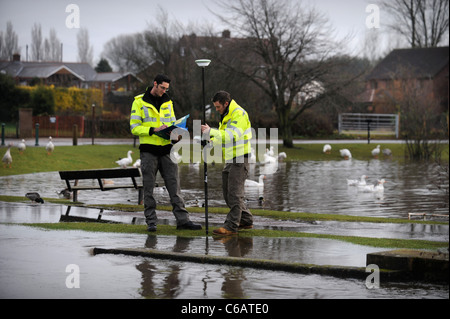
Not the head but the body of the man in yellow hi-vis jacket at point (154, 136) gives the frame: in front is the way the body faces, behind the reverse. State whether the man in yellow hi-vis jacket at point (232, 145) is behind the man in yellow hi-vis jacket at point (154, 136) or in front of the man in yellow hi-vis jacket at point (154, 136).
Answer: in front

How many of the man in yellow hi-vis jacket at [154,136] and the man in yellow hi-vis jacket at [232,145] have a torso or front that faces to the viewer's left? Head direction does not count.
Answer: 1

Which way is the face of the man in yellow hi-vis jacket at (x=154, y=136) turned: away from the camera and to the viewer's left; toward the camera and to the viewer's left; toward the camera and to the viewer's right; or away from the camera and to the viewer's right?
toward the camera and to the viewer's right

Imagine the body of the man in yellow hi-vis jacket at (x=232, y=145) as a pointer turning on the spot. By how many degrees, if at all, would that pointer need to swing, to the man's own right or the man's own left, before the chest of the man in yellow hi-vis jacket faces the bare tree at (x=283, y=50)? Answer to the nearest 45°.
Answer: approximately 90° to the man's own right

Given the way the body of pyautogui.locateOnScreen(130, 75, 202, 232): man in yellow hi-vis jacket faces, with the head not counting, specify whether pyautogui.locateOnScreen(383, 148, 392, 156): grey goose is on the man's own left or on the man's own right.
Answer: on the man's own left

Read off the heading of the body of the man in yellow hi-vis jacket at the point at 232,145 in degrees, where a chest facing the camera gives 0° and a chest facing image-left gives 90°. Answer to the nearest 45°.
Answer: approximately 90°

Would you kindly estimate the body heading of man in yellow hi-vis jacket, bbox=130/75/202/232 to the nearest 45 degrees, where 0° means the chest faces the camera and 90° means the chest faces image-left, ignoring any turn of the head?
approximately 315°

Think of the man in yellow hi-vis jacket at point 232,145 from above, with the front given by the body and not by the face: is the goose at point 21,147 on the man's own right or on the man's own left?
on the man's own right
